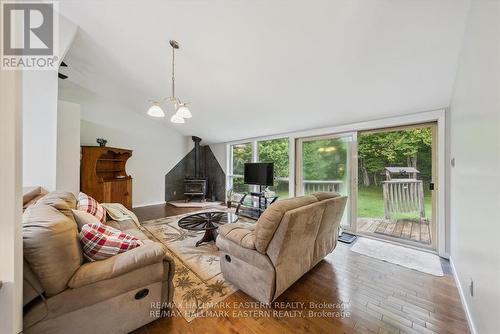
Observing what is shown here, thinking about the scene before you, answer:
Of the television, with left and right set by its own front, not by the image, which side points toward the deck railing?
left

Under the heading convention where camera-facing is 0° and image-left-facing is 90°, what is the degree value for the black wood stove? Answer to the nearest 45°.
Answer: approximately 0°

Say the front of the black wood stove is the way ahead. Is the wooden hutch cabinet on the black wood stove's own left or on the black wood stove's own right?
on the black wood stove's own right

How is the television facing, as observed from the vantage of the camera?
facing the viewer and to the left of the viewer

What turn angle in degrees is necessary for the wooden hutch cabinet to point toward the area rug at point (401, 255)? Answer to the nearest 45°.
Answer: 0° — it already faces it

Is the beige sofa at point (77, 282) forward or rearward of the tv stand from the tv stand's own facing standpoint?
forward

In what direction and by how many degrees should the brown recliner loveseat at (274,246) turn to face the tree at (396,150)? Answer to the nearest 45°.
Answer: approximately 90° to its right

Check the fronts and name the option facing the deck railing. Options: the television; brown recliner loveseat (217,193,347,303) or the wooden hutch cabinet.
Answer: the wooden hutch cabinet

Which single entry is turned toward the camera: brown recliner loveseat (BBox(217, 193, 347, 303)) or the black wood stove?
the black wood stove

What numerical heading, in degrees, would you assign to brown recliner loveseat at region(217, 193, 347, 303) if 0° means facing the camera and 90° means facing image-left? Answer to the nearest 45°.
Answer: approximately 135°

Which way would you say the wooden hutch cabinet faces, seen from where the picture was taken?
facing the viewer and to the right of the viewer

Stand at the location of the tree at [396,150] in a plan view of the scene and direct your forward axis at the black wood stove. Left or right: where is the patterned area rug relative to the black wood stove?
left

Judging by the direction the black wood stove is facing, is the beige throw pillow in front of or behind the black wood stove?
in front

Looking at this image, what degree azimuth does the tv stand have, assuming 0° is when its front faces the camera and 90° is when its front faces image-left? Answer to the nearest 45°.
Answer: approximately 45°

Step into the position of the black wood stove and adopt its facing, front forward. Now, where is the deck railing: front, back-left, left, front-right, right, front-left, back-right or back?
front-left

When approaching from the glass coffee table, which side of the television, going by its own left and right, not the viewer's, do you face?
front

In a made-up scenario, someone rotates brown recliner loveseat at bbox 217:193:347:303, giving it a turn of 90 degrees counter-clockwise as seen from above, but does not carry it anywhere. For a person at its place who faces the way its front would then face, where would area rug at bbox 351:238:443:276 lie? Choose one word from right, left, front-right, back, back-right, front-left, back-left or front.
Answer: back

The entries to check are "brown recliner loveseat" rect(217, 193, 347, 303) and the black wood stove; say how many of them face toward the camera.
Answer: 1
